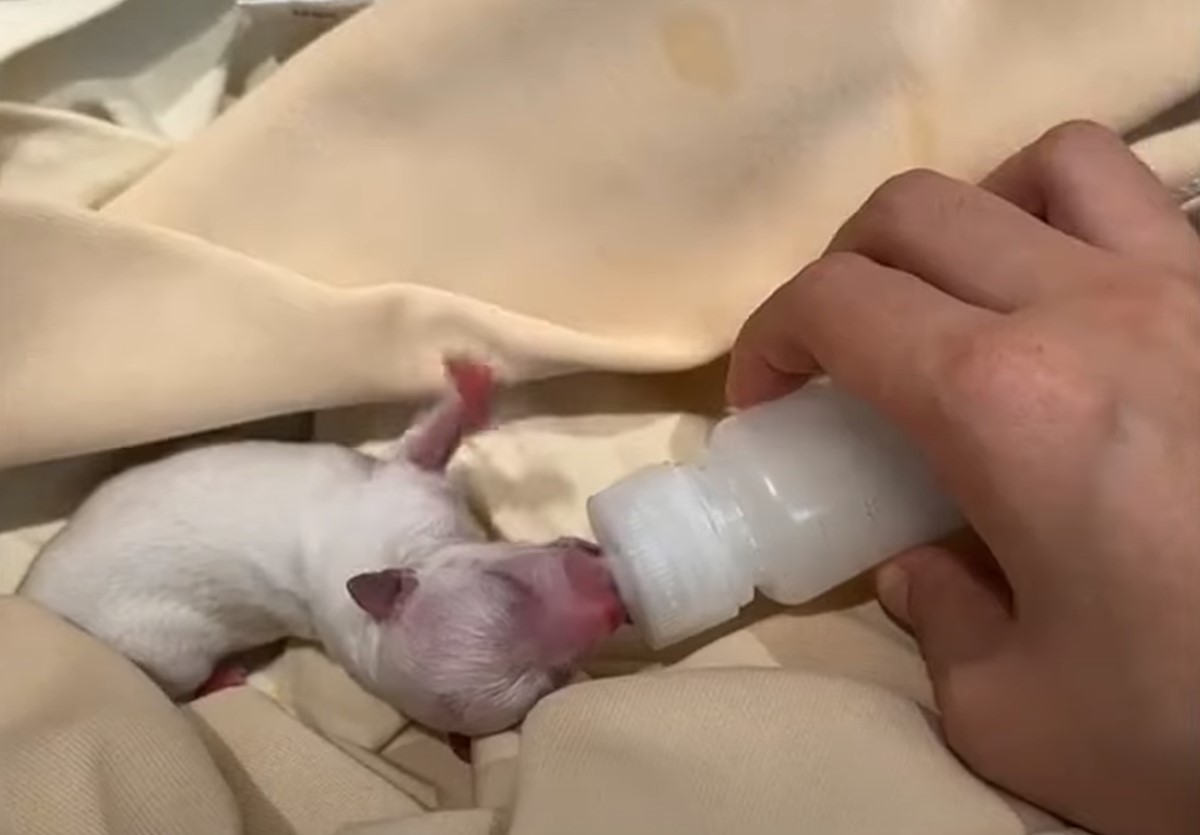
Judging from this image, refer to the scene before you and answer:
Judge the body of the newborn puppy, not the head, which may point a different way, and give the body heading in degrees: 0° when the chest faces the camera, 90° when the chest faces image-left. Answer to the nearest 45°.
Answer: approximately 270°
